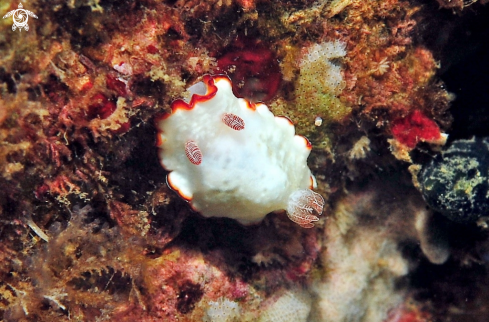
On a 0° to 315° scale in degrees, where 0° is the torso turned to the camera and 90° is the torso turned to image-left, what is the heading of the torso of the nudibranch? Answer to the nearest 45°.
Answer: approximately 135°

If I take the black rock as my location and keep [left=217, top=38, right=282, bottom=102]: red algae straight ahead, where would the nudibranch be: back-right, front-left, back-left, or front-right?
front-left

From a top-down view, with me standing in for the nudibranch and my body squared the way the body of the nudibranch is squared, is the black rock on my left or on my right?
on my right
